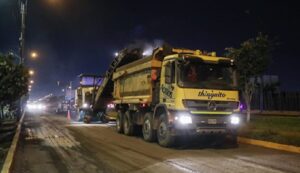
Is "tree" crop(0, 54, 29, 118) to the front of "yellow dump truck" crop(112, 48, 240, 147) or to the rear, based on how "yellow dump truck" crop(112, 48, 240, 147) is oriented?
to the rear

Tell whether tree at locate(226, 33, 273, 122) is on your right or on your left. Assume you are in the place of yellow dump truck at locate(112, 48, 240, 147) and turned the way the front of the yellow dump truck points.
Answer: on your left

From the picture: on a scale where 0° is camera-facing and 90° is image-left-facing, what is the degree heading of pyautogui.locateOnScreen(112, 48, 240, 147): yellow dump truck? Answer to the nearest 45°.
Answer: approximately 315°

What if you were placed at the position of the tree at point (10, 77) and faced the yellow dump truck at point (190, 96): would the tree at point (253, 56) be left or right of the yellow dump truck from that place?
left
